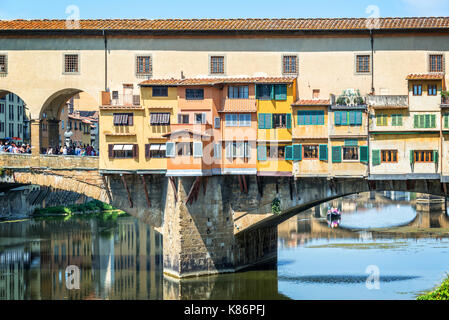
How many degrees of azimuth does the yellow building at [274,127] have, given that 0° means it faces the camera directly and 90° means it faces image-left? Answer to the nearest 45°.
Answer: approximately 0°

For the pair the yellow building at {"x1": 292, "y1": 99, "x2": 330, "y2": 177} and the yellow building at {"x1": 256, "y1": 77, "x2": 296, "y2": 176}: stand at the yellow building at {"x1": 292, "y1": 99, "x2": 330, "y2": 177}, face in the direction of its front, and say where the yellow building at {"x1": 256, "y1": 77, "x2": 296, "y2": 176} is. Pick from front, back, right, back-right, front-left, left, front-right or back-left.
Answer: right

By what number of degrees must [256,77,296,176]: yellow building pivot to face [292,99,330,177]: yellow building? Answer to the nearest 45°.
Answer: approximately 90° to its left

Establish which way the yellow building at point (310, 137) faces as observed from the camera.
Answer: facing the viewer

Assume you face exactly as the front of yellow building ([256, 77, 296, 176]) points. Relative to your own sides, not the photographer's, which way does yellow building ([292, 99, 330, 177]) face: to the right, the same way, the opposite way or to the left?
the same way

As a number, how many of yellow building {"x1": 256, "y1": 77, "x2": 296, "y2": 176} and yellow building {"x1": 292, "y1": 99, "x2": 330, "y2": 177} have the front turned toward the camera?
2
